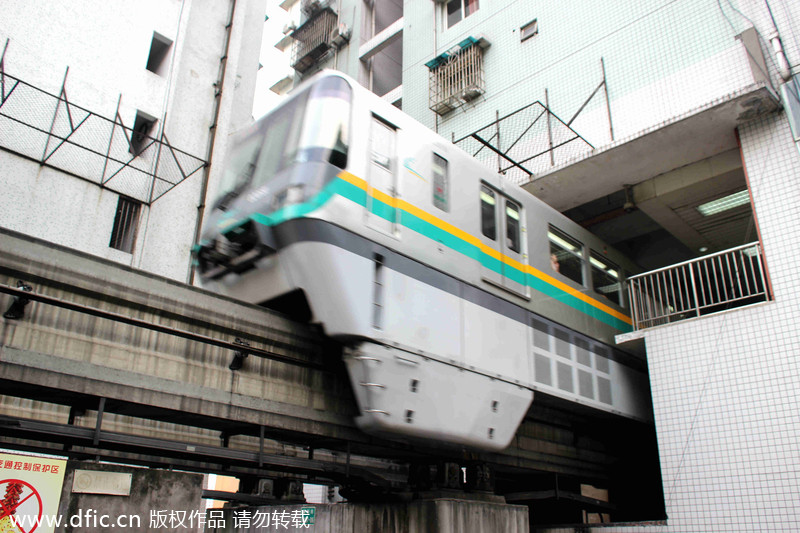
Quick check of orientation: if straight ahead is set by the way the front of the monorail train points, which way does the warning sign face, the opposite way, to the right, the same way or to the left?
to the left

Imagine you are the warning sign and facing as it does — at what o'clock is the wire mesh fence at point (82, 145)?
The wire mesh fence is roughly at 6 o'clock from the warning sign.

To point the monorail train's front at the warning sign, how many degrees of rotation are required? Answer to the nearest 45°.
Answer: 0° — it already faces it

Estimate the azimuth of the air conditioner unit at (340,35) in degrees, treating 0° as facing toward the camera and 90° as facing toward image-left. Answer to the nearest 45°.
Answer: approximately 45°

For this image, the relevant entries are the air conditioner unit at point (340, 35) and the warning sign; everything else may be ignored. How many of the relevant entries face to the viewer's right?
0

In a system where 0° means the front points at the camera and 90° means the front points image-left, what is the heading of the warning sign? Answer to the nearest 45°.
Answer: approximately 0°

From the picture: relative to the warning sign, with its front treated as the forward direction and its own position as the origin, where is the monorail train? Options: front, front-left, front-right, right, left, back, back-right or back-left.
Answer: left

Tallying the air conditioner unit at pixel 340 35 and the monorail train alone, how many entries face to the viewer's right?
0
